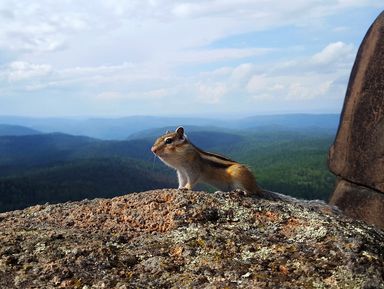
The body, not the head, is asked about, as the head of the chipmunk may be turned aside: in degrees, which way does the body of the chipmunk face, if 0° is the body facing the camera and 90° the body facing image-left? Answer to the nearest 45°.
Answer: approximately 90°

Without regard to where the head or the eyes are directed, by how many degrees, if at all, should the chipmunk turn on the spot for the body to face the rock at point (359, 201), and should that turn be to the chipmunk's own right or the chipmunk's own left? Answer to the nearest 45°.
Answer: approximately 135° to the chipmunk's own right

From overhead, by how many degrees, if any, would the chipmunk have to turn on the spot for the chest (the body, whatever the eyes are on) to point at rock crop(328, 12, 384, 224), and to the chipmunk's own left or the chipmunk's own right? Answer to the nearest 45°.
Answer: approximately 135° to the chipmunk's own right
